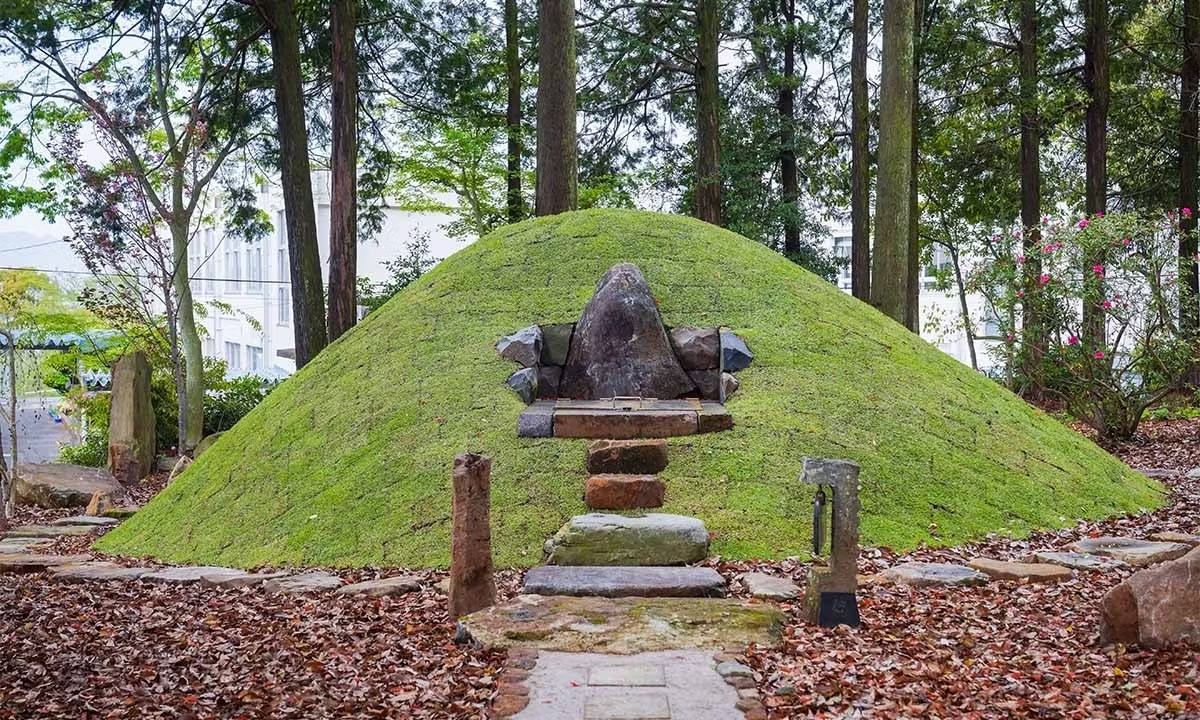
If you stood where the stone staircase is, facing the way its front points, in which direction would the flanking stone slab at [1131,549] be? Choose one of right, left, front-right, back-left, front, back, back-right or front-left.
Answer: left

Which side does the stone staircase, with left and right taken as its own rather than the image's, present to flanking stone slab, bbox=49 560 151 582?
right

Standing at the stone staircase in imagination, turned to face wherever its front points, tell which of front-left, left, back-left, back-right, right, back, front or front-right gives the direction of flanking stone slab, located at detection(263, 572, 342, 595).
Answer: right

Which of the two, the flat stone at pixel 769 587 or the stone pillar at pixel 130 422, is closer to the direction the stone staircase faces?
the flat stone

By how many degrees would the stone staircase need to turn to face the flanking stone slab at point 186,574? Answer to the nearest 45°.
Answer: approximately 90° to its right

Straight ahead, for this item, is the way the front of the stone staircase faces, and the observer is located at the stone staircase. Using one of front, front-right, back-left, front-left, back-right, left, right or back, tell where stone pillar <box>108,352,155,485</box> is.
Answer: back-right

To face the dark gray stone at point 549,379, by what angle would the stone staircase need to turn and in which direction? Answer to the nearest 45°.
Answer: approximately 180°

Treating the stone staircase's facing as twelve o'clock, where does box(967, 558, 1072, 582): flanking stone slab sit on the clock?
The flanking stone slab is roughly at 9 o'clock from the stone staircase.

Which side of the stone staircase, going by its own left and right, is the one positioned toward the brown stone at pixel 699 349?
back

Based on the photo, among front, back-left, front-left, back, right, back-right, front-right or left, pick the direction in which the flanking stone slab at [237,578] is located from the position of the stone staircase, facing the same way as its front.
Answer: right

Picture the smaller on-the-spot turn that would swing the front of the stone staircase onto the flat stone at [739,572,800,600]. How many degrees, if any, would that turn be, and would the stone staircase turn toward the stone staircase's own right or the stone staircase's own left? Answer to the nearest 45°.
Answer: approximately 45° to the stone staircase's own left

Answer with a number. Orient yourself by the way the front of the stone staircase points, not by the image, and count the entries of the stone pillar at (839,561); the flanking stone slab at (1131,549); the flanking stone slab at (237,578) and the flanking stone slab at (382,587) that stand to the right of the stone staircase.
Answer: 2

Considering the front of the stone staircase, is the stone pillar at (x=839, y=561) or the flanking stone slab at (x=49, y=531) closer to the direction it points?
the stone pillar

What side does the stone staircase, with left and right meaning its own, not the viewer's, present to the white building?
back

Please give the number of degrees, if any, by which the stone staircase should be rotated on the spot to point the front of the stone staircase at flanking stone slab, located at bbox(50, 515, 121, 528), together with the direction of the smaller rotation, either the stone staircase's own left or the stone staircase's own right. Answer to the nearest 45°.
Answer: approximately 135° to the stone staircase's own right

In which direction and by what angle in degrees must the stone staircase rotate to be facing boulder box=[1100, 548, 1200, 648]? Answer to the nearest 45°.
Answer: approximately 45° to its left

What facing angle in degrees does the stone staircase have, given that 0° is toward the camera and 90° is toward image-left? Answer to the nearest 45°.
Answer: approximately 0°

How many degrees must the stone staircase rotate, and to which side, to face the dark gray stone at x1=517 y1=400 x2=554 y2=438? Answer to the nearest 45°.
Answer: approximately 180°

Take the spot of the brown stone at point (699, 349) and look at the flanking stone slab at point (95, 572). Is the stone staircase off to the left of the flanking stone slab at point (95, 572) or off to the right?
left
